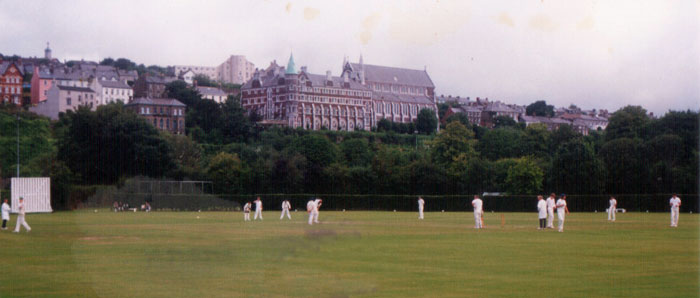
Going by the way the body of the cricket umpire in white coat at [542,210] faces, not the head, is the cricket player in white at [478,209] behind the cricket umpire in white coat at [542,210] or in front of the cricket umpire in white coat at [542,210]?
in front

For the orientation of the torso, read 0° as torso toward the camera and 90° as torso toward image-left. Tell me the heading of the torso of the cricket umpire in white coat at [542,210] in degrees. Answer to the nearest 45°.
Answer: approximately 90°

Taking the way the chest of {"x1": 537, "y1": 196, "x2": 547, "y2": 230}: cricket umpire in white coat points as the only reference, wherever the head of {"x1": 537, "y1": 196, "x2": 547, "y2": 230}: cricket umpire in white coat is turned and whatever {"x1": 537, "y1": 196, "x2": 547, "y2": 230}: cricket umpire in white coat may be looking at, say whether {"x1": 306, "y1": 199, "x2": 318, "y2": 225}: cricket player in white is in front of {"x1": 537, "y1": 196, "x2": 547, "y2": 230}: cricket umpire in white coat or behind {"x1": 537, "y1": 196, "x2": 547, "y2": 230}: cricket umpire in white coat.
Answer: in front
